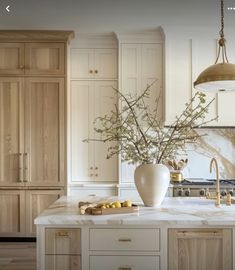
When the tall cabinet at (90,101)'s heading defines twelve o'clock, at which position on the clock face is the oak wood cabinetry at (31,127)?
The oak wood cabinetry is roughly at 2 o'clock from the tall cabinet.

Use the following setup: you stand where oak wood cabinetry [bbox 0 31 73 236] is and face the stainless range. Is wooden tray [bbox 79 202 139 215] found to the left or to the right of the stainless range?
right

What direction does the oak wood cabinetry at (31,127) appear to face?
toward the camera

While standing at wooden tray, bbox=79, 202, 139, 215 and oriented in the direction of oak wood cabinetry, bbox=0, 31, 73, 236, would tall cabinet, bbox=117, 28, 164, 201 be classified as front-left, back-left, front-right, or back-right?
front-right

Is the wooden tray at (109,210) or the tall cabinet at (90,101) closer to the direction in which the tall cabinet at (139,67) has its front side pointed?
the wooden tray

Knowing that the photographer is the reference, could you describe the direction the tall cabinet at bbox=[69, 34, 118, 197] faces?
facing the viewer

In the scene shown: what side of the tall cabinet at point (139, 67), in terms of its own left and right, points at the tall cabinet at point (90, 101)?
right

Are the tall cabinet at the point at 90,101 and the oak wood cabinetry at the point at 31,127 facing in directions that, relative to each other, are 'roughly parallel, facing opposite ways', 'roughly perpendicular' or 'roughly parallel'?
roughly parallel

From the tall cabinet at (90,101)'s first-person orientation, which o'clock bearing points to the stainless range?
The stainless range is roughly at 10 o'clock from the tall cabinet.

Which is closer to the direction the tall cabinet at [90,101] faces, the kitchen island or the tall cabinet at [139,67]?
the kitchen island

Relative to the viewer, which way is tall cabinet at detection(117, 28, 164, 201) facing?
toward the camera

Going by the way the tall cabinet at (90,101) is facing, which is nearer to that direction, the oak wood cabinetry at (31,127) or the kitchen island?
the kitchen island
